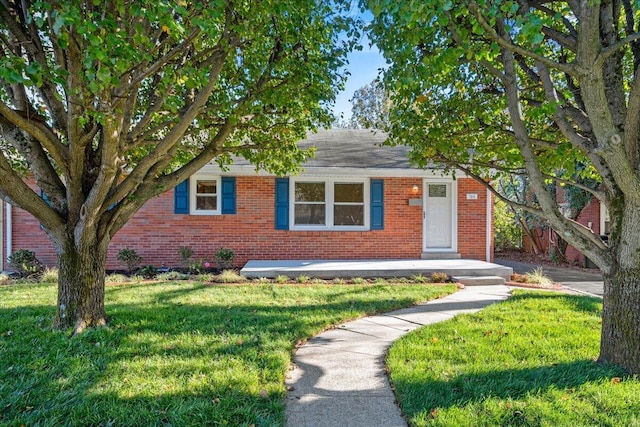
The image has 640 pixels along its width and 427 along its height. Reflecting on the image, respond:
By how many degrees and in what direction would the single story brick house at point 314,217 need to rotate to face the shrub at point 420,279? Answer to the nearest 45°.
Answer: approximately 45° to its left

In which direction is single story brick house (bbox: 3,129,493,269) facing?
toward the camera

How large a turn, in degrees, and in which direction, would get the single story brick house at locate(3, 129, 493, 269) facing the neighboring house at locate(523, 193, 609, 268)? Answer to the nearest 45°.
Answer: approximately 90° to its left

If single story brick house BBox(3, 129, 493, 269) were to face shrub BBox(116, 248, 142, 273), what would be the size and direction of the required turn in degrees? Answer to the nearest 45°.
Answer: approximately 90° to its right

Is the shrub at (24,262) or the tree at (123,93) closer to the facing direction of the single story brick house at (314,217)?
the tree

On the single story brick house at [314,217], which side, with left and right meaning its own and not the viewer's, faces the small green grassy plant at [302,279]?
front

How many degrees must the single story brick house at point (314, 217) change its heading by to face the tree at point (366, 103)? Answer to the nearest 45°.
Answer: approximately 180°

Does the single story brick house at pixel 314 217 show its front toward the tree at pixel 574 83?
yes
